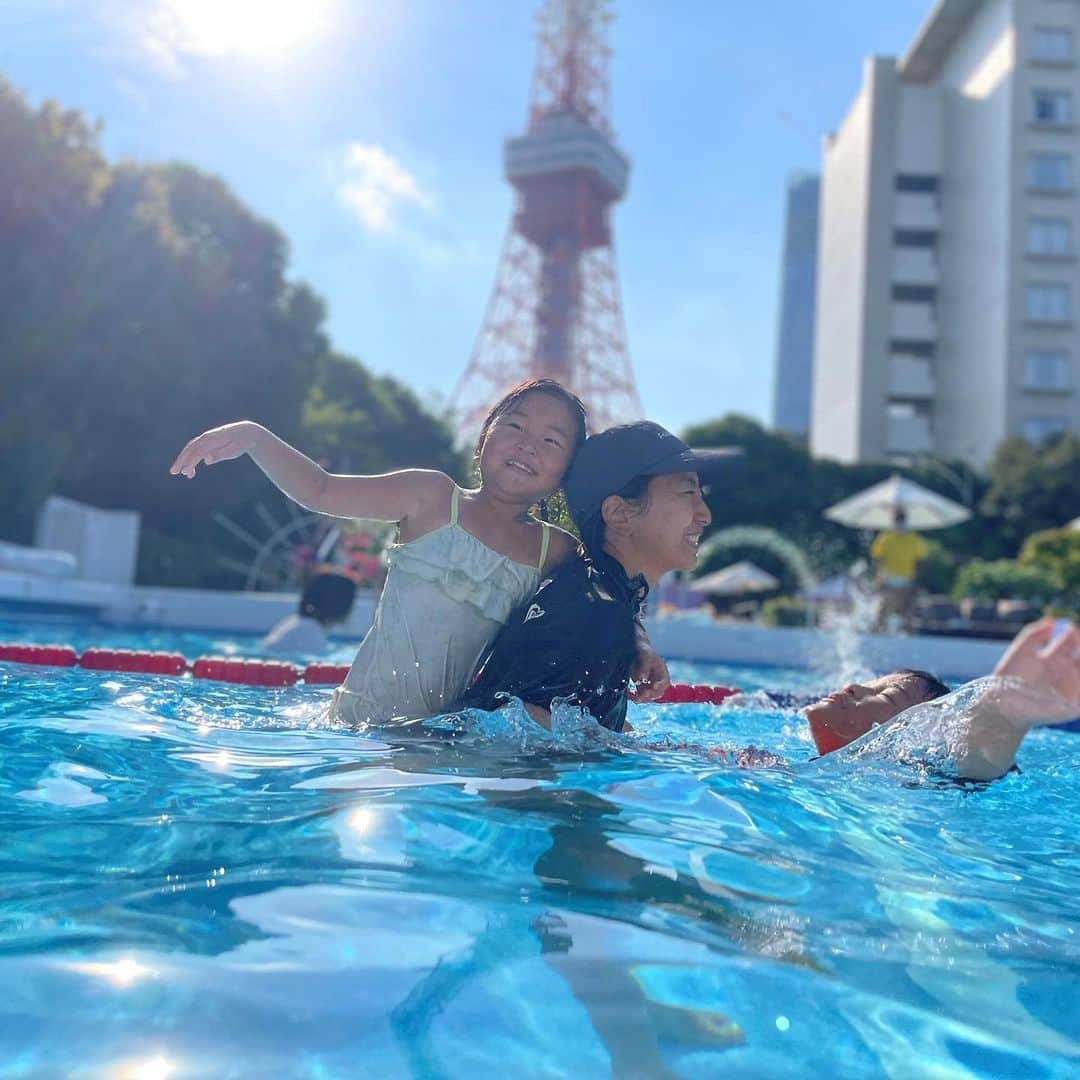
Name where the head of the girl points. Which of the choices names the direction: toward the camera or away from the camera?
toward the camera

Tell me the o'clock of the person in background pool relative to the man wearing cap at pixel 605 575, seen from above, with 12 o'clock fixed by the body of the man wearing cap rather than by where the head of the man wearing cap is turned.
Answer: The person in background pool is roughly at 8 o'clock from the man wearing cap.

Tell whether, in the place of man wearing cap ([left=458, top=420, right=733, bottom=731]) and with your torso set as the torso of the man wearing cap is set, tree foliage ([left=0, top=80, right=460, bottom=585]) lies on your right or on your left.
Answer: on your left

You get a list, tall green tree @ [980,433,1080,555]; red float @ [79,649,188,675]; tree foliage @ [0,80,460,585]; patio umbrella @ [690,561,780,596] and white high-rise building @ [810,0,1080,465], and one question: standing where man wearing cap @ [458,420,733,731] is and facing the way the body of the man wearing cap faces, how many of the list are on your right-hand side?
0

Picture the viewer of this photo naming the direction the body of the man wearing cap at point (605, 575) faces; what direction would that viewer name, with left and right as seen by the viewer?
facing to the right of the viewer

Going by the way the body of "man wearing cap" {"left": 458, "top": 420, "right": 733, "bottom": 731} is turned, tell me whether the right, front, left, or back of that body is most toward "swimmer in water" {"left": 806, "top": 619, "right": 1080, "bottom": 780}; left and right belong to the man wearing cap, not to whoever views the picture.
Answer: front

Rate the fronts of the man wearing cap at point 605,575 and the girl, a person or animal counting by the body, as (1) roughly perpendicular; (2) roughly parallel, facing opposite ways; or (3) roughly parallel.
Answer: roughly perpendicular

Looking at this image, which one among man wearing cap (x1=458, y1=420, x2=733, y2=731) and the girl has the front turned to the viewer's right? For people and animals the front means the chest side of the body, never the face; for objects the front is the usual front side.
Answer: the man wearing cap

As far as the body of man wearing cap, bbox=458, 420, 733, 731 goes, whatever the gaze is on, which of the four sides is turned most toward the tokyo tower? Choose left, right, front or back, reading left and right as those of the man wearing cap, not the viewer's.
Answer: left

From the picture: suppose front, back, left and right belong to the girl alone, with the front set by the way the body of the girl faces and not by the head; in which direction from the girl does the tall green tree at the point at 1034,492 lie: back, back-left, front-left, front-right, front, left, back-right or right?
back-left

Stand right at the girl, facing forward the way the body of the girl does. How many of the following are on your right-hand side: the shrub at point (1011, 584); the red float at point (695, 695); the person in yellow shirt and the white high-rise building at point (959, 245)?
0

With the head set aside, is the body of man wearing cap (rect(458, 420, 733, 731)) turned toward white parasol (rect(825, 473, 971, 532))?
no

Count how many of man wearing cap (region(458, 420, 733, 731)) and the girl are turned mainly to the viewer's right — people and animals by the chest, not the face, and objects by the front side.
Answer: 1

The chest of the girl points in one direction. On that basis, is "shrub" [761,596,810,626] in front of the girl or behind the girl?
behind

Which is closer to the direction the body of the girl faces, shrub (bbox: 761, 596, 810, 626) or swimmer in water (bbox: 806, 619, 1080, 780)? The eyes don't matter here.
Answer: the swimmer in water

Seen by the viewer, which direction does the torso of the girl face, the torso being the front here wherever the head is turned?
toward the camera

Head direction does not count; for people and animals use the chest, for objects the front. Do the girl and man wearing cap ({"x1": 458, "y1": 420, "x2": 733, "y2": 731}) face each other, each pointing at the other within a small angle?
no

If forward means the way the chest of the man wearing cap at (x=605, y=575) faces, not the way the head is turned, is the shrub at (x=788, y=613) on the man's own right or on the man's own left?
on the man's own left

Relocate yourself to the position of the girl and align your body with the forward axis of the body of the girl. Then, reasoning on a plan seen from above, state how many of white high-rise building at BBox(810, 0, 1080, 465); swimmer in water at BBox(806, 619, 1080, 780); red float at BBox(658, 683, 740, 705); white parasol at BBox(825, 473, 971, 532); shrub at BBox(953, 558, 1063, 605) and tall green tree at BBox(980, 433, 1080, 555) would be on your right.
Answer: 0
